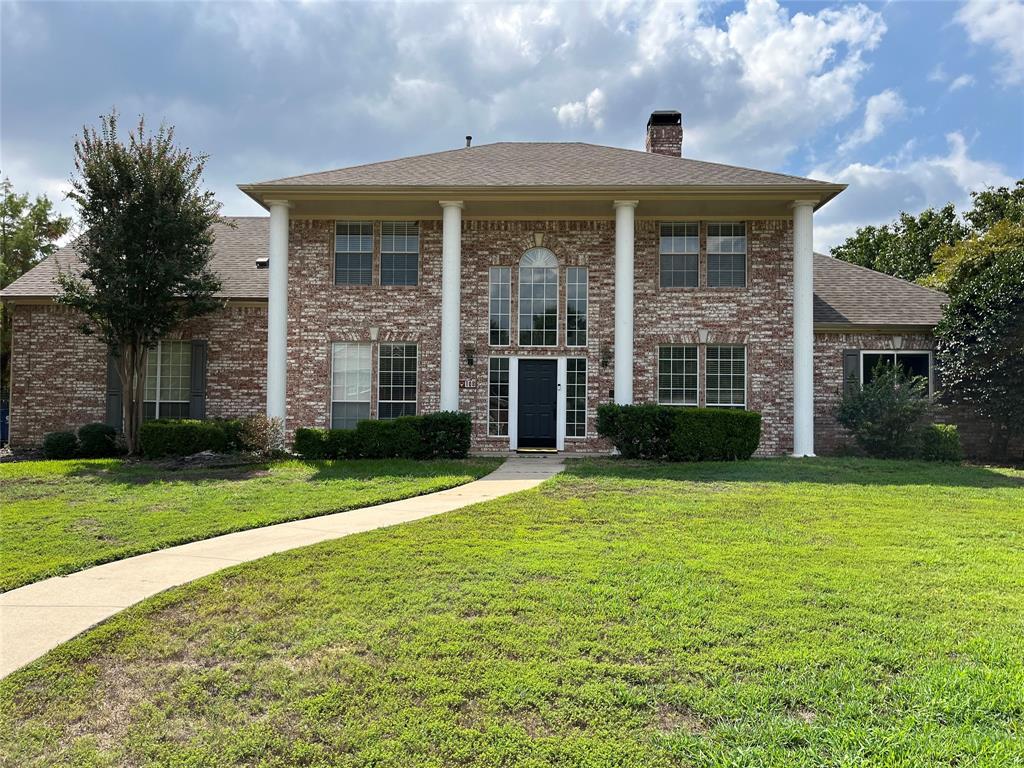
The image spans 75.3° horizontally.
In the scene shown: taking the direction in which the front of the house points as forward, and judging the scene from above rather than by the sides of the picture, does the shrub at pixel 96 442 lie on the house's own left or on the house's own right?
on the house's own right

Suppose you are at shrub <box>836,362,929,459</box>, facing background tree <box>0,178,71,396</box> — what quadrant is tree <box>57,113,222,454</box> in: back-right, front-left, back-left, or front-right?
front-left

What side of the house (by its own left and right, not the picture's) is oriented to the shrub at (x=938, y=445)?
left

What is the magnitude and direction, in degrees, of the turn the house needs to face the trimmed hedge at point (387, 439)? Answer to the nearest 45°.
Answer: approximately 45° to its right

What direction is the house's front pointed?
toward the camera

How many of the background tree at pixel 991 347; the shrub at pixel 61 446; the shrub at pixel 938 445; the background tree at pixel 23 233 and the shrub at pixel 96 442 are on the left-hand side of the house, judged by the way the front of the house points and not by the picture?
2

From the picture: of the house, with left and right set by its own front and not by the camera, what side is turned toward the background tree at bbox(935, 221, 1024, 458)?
left

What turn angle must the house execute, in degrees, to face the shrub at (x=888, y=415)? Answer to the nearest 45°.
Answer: approximately 90° to its left

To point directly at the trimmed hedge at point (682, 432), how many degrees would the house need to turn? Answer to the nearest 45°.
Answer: approximately 45° to its left

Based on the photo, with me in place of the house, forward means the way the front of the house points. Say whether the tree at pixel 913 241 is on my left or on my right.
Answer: on my left

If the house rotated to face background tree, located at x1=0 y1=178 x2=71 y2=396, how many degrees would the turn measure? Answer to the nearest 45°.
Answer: approximately 135° to its right

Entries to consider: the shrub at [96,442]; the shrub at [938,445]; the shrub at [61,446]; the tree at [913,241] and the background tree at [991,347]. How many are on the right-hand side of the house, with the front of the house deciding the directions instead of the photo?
2

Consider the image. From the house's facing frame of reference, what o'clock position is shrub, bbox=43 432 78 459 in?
The shrub is roughly at 3 o'clock from the house.

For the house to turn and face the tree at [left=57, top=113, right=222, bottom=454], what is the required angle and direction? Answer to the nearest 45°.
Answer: approximately 90° to its right
